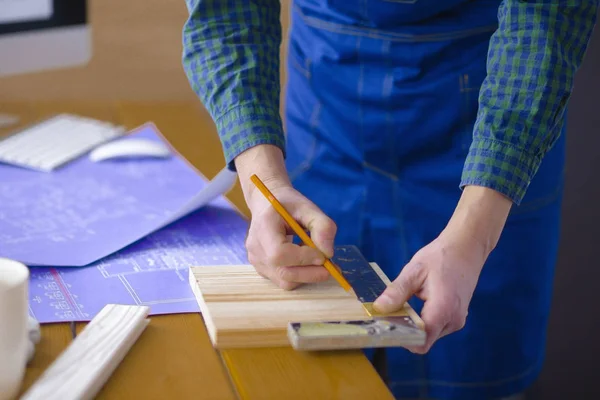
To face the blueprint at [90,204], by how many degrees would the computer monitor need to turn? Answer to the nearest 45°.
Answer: approximately 45° to its right

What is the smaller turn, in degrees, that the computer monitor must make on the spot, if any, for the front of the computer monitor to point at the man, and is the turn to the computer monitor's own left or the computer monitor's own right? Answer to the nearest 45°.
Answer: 0° — it already faces them

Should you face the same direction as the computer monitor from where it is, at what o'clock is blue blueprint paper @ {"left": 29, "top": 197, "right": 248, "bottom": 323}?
The blue blueprint paper is roughly at 1 o'clock from the computer monitor.

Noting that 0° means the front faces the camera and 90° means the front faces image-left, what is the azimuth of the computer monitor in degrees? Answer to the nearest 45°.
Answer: approximately 315°

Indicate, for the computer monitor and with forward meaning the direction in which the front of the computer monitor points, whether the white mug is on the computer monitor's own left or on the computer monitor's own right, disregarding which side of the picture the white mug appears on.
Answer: on the computer monitor's own right
